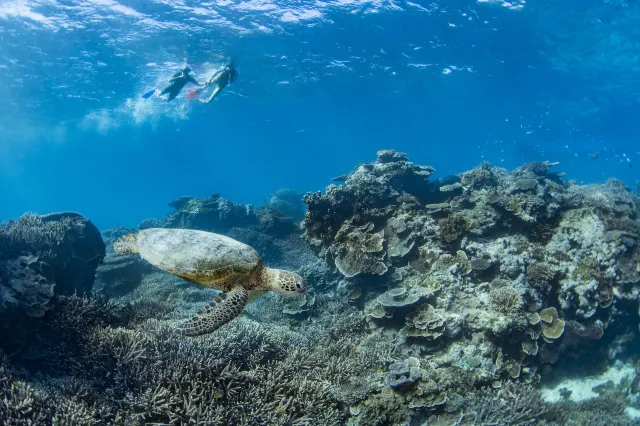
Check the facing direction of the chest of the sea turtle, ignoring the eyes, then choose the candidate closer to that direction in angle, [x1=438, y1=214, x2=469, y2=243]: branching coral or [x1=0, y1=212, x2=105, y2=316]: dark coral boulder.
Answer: the branching coral

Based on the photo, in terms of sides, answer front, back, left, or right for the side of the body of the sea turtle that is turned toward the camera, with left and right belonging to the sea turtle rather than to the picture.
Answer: right

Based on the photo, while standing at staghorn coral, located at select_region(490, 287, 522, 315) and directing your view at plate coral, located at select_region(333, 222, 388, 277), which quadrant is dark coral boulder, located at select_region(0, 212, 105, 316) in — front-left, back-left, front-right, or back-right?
front-left

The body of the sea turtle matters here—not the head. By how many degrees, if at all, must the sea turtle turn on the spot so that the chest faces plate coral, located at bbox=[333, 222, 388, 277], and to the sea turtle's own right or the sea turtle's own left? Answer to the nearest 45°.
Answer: approximately 45° to the sea turtle's own left

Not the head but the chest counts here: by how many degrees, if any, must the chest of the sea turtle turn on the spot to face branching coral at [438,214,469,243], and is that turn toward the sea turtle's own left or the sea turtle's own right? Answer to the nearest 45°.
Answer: approximately 45° to the sea turtle's own left

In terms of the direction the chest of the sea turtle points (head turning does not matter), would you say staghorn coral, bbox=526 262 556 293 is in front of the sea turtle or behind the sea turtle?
in front

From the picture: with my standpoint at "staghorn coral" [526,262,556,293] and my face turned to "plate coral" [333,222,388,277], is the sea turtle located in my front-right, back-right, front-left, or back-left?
front-left

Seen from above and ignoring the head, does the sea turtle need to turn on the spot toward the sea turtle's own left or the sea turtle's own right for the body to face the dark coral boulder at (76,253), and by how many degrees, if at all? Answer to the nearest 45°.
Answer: approximately 135° to the sea turtle's own left

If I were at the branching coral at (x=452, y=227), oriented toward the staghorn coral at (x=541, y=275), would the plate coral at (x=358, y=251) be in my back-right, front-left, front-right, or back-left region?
back-right

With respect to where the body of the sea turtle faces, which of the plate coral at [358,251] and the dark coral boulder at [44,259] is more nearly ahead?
the plate coral

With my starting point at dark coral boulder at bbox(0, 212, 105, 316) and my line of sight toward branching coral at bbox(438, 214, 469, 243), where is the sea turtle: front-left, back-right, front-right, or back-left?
front-right
